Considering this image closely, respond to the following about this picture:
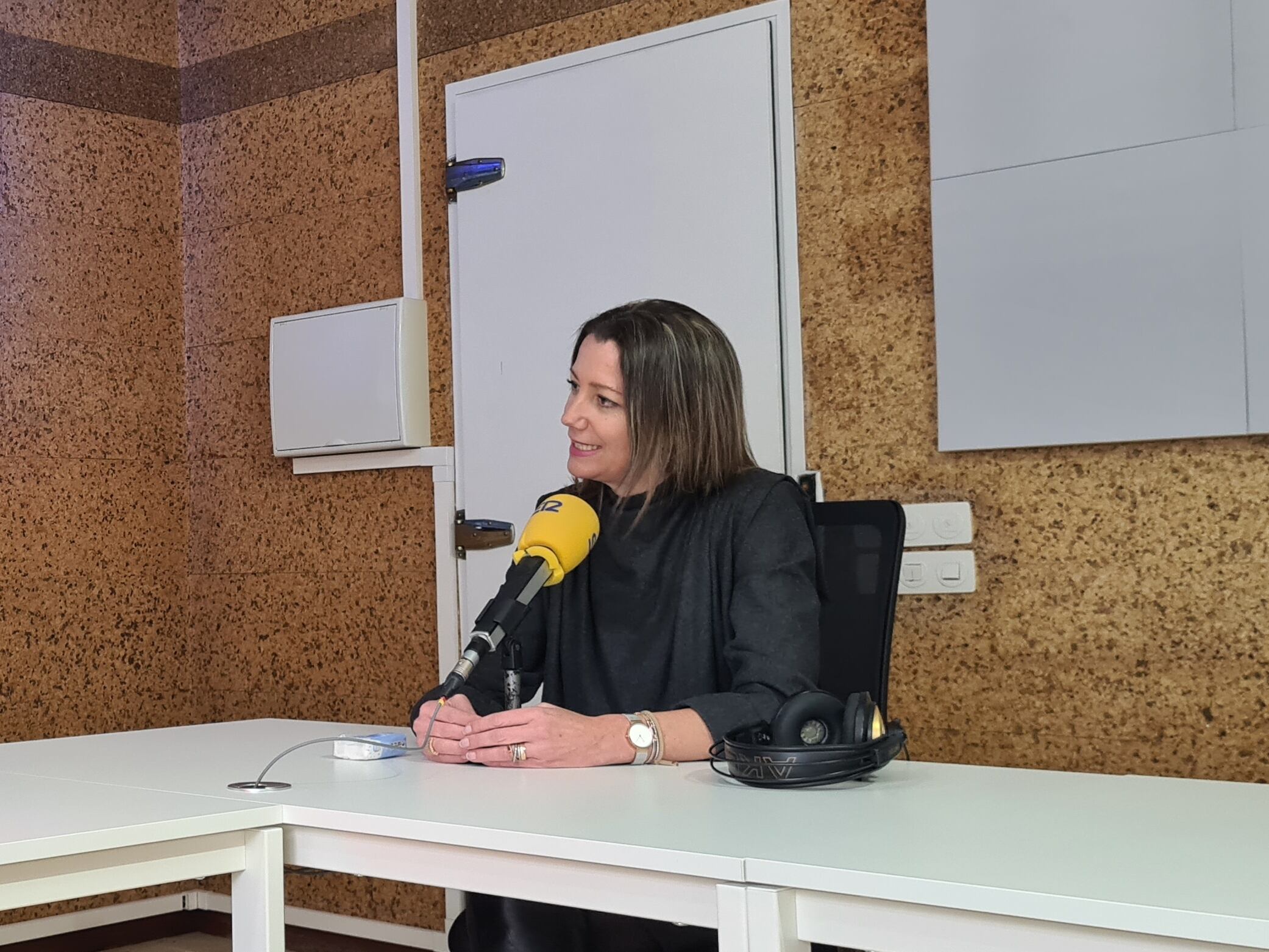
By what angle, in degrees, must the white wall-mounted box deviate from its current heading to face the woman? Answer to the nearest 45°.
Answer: approximately 45° to its left

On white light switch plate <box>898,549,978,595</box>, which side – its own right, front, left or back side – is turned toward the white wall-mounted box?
right

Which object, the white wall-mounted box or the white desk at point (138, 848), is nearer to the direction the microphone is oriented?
the white wall-mounted box

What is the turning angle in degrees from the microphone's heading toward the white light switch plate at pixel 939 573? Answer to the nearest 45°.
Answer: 0° — it already faces it

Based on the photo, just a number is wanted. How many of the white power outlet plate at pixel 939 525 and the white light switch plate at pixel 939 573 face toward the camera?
2

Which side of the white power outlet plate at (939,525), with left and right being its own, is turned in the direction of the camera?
front

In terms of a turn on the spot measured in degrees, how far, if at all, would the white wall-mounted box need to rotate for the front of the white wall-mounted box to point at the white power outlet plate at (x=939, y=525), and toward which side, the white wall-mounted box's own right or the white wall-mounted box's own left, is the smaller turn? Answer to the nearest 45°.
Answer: approximately 90° to the white wall-mounted box's own left

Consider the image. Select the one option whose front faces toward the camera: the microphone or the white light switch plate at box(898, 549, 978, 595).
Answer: the white light switch plate

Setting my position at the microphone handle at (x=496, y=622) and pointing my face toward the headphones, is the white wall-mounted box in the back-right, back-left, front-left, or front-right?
back-left

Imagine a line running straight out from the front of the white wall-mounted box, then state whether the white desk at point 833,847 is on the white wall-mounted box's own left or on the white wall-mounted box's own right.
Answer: on the white wall-mounted box's own left

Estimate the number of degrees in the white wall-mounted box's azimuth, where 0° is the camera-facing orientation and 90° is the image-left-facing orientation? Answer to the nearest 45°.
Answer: approximately 45°

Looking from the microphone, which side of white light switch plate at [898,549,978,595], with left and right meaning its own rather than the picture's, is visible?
front

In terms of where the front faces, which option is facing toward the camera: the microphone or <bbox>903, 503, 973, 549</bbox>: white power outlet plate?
the white power outlet plate

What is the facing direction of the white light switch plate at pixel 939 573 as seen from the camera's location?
facing the viewer

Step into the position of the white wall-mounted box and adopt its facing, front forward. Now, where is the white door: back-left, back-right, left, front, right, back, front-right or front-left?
left

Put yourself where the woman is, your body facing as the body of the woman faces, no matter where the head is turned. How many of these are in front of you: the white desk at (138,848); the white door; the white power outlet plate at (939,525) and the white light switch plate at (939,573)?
1

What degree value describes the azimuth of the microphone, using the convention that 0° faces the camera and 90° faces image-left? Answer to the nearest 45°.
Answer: approximately 225°

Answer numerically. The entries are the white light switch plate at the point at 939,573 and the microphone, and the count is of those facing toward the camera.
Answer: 1

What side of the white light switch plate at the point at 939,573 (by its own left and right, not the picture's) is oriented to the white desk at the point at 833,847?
front

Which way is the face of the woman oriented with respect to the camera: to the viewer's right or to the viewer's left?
to the viewer's left

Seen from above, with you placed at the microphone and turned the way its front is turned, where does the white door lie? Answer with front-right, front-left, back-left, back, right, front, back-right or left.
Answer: front-left
